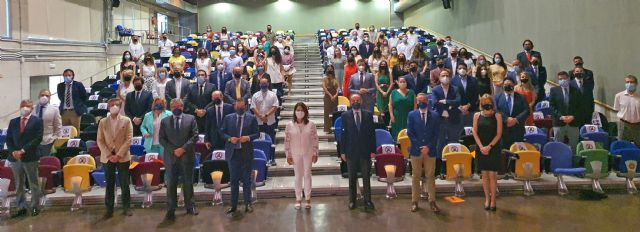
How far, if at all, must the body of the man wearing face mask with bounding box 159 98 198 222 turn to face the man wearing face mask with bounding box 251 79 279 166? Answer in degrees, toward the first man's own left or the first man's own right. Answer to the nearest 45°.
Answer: approximately 135° to the first man's own left

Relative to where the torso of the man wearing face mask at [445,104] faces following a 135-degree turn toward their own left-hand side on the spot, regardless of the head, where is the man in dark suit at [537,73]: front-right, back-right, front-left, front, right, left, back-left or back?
front

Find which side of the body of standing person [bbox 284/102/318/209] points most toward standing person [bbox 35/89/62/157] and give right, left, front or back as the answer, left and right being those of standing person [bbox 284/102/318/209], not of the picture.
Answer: right

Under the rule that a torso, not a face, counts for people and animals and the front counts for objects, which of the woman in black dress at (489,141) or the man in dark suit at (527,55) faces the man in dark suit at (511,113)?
the man in dark suit at (527,55)

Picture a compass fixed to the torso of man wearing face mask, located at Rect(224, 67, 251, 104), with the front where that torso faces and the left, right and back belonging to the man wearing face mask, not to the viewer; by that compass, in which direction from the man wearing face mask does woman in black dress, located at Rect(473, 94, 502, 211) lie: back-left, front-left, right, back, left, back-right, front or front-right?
front-left

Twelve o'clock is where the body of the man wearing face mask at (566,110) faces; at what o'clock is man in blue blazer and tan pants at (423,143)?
The man in blue blazer and tan pants is roughly at 1 o'clock from the man wearing face mask.

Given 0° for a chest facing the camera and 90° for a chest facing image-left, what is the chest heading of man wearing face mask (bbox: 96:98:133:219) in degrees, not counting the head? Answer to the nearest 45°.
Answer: approximately 0°
